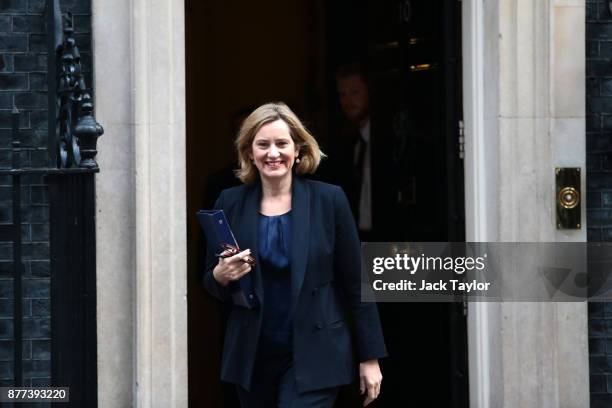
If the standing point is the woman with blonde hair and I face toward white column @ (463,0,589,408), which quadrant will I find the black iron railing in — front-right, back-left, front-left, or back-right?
back-left

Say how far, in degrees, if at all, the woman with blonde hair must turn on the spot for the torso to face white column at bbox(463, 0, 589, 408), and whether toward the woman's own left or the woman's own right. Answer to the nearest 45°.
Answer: approximately 135° to the woman's own left

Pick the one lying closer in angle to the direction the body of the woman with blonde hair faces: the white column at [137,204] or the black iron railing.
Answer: the black iron railing

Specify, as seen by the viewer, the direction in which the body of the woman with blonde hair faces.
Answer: toward the camera

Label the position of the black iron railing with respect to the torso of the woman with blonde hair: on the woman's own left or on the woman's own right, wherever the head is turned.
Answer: on the woman's own right

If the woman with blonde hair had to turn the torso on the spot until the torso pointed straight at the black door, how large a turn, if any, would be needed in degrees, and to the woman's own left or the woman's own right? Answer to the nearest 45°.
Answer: approximately 180°

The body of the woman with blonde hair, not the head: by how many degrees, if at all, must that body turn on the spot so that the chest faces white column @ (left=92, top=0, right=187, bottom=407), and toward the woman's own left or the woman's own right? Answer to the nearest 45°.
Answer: approximately 135° to the woman's own right
